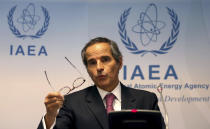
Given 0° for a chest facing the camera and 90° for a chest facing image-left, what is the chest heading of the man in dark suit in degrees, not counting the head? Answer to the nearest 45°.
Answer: approximately 0°

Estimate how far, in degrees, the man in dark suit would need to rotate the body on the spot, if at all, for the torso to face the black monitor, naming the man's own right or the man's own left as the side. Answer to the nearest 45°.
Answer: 0° — they already face it
